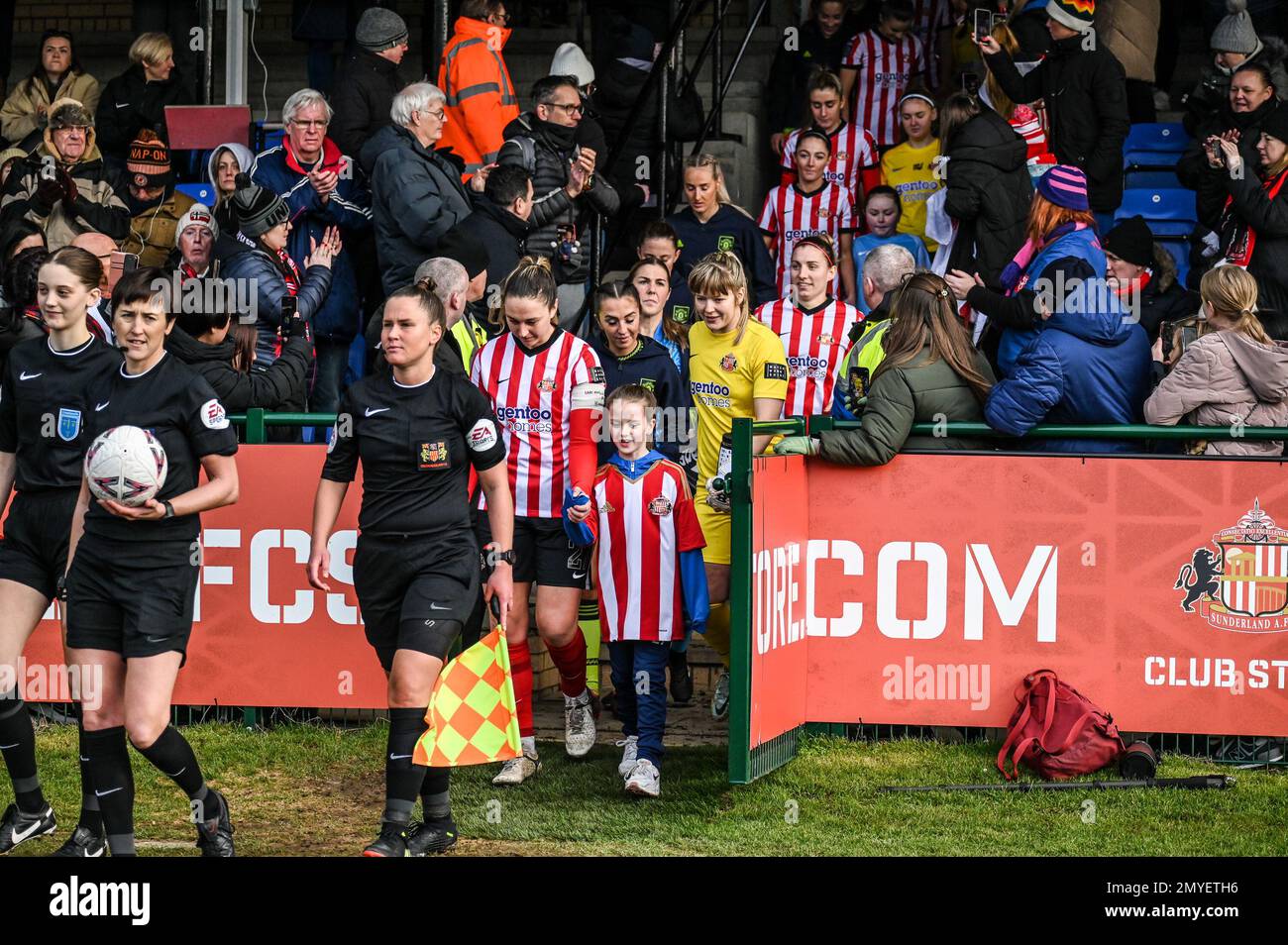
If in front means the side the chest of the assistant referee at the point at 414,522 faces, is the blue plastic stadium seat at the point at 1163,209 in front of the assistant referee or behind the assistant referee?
behind

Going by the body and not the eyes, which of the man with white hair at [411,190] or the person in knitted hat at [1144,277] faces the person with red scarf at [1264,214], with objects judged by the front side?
the man with white hair

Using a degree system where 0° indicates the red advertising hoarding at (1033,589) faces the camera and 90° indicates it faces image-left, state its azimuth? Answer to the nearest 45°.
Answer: approximately 0°

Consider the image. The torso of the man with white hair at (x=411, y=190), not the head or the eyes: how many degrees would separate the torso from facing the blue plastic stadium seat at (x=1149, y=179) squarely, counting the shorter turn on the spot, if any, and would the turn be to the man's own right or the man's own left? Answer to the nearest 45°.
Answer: approximately 45° to the man's own left

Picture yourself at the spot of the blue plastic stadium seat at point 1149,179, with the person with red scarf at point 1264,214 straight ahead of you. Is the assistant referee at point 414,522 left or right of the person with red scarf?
right

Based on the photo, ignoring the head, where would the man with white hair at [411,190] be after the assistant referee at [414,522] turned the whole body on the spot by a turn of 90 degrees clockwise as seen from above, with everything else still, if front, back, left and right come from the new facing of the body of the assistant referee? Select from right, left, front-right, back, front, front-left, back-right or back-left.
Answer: front-right
